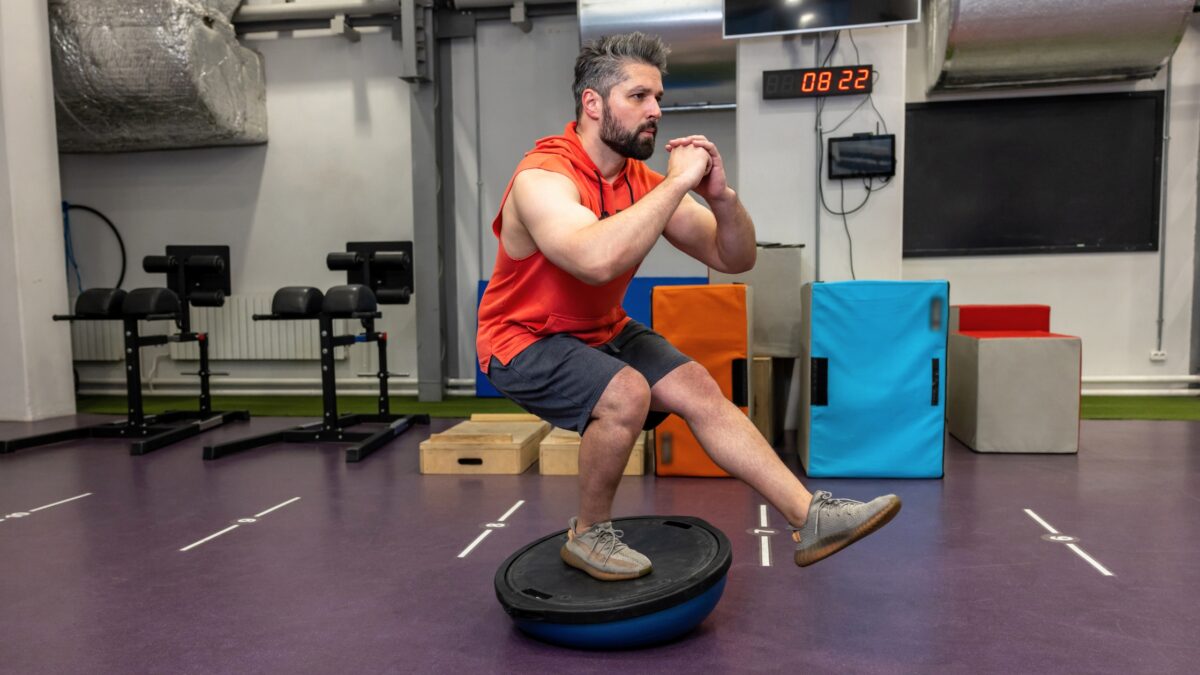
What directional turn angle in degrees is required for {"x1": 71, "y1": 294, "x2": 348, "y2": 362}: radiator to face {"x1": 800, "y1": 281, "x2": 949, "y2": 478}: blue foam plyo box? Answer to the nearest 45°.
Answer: approximately 45° to its left

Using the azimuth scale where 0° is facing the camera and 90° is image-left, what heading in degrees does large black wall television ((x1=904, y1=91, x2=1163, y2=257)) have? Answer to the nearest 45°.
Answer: approximately 0°

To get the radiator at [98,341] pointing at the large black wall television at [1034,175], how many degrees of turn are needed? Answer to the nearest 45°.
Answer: approximately 45° to its left

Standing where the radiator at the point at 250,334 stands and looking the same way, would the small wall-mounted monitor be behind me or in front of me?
in front

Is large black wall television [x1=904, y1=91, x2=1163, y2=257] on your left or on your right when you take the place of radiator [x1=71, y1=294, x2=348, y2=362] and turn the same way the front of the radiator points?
on your left

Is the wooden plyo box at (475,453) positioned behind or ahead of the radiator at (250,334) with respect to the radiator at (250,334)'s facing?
ahead

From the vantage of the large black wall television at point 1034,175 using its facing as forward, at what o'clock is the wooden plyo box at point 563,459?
The wooden plyo box is roughly at 1 o'clock from the large black wall television.
